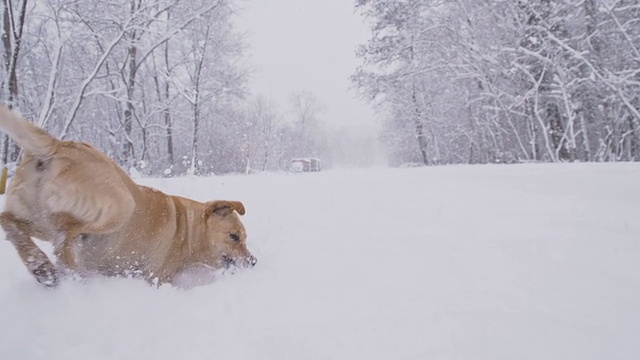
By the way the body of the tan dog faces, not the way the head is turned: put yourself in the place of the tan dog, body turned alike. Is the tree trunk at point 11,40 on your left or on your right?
on your left

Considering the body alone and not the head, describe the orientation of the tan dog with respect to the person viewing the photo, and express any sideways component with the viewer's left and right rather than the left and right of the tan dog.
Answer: facing away from the viewer and to the right of the viewer

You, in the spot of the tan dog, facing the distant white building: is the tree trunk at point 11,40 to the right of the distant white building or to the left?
left

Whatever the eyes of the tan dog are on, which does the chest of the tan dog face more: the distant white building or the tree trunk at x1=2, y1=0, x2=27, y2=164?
the distant white building
